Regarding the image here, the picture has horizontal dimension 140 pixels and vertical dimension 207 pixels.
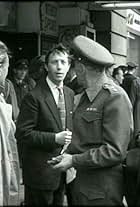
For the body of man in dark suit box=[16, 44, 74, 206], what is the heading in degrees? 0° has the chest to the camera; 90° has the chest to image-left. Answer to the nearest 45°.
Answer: approximately 315°

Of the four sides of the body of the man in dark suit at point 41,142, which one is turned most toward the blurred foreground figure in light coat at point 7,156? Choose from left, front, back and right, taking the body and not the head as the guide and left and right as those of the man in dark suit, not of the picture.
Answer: right

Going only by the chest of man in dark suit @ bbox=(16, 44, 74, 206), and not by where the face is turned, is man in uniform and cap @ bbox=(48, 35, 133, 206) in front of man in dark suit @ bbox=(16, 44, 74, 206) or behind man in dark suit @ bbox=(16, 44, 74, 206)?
in front
